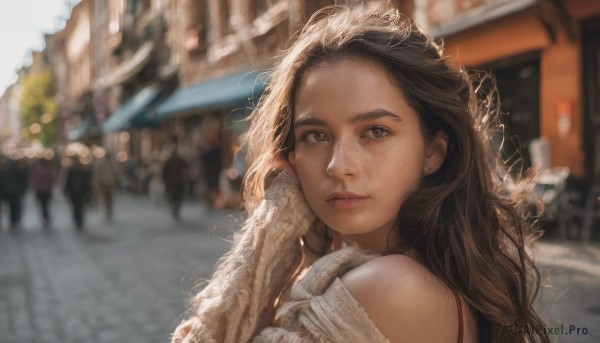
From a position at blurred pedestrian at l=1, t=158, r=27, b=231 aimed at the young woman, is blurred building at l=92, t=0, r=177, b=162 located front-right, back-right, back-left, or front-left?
back-left

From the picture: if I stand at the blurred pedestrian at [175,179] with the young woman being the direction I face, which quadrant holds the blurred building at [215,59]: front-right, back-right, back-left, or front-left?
back-left

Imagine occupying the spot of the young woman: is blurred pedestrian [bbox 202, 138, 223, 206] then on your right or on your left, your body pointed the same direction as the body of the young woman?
on your right
